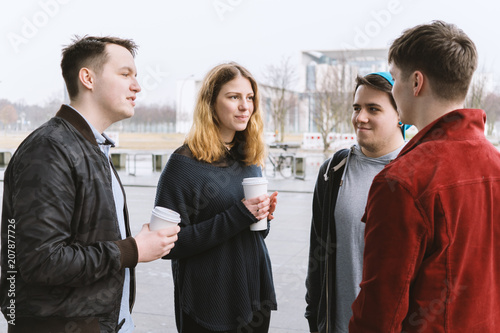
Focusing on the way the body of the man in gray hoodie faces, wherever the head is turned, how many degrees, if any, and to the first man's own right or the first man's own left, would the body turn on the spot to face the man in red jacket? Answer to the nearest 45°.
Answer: approximately 45° to the first man's own left

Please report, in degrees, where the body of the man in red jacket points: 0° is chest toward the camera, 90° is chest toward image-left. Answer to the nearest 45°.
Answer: approximately 135°

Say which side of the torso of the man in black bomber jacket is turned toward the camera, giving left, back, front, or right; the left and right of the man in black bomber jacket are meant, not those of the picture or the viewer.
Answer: right

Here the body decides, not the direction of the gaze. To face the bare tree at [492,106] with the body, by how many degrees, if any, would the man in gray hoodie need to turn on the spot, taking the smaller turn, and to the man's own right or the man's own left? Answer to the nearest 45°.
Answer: approximately 135° to the man's own right

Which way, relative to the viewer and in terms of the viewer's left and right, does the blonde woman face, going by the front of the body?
facing the viewer and to the right of the viewer

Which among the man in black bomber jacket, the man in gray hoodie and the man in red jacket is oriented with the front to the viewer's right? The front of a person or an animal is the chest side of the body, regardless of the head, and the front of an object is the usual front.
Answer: the man in black bomber jacket

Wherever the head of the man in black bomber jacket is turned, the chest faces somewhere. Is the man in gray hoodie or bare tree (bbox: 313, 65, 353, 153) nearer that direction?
the man in gray hoodie

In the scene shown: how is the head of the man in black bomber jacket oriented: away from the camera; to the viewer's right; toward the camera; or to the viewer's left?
to the viewer's right

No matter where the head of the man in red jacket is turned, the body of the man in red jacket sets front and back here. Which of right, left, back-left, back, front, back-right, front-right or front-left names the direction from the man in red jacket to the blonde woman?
front

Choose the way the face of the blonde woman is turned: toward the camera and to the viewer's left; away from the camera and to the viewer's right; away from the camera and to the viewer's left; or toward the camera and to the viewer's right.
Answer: toward the camera and to the viewer's right

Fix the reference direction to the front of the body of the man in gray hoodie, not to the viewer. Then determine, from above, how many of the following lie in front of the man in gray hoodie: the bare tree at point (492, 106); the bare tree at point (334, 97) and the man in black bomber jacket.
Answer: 1

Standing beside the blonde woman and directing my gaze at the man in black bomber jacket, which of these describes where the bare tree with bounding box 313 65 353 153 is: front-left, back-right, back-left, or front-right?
back-right

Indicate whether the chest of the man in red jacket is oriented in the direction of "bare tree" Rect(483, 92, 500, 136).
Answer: no

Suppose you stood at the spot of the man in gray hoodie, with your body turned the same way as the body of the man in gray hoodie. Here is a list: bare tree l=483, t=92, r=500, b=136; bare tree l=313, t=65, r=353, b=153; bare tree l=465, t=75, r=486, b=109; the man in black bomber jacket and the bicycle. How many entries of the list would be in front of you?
1

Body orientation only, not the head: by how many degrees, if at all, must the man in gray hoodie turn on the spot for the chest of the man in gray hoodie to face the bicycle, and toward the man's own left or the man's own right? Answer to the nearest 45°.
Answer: approximately 135° to the man's own right

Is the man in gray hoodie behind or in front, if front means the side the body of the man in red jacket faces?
in front

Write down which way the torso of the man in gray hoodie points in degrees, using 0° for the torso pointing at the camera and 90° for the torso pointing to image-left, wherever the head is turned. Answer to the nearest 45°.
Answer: approximately 45°

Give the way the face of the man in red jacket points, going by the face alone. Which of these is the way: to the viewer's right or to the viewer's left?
to the viewer's left

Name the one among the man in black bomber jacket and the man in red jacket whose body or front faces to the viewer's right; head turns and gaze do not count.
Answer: the man in black bomber jacket
